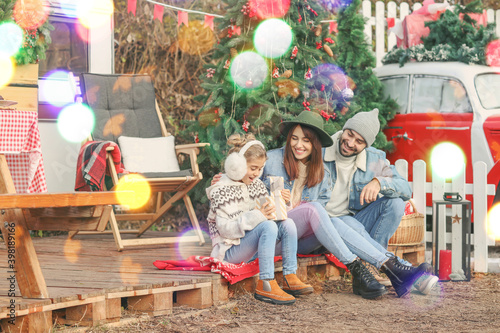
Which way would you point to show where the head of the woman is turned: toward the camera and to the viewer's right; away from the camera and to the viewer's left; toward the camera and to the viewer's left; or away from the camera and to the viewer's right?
toward the camera and to the viewer's left

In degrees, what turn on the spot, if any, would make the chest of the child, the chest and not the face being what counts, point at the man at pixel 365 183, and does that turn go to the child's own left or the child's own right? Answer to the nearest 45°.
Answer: approximately 90° to the child's own left

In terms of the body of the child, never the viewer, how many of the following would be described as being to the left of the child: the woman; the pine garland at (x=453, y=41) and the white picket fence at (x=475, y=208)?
3

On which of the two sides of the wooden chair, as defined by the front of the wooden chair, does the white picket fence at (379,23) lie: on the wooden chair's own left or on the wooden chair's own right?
on the wooden chair's own left

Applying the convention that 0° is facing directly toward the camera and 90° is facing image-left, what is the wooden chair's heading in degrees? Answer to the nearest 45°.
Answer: approximately 315°

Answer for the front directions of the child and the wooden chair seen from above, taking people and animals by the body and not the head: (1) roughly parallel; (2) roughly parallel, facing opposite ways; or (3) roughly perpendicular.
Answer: roughly parallel

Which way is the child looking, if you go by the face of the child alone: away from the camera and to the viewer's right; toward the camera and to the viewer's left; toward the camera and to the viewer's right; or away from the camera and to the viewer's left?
toward the camera and to the viewer's right

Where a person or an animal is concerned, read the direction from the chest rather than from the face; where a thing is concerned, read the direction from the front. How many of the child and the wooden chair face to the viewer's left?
0

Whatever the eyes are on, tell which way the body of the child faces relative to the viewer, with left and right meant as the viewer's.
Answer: facing the viewer and to the right of the viewer

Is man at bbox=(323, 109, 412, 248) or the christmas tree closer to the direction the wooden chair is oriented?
the man

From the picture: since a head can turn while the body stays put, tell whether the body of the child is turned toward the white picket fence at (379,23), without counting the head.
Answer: no

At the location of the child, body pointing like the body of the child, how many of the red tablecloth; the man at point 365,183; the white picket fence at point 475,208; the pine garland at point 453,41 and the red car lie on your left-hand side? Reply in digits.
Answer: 4

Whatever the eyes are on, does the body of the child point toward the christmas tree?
no
